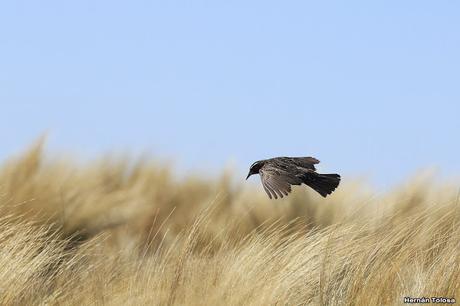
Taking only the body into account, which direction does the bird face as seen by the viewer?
to the viewer's left
